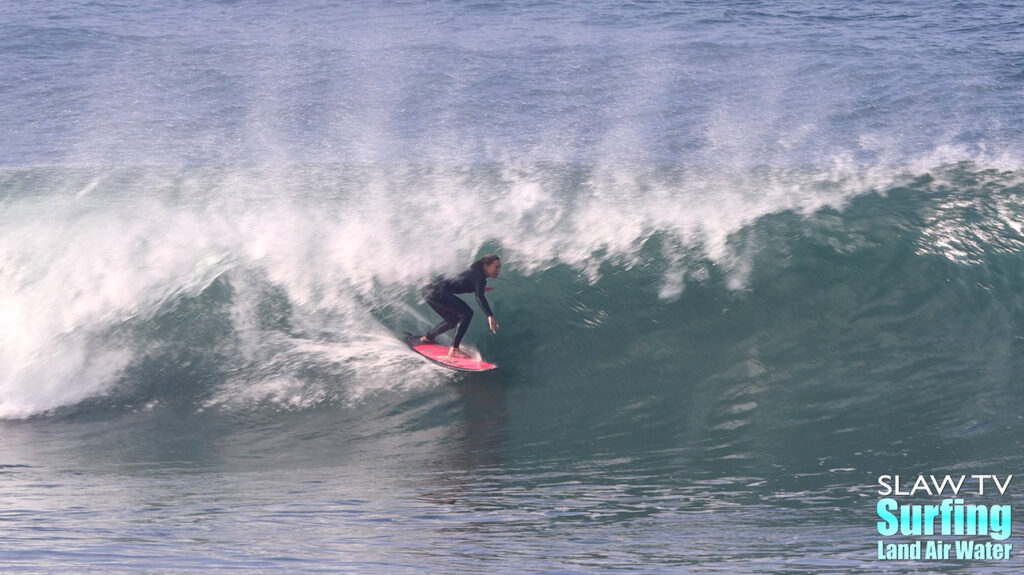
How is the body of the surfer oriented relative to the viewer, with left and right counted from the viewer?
facing to the right of the viewer
